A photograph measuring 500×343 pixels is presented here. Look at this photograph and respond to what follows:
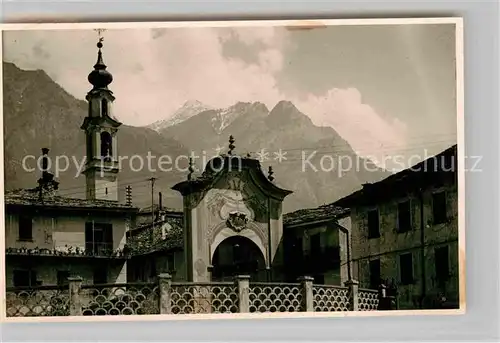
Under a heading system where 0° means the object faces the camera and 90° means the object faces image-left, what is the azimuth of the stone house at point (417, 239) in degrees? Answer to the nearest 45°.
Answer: approximately 45°

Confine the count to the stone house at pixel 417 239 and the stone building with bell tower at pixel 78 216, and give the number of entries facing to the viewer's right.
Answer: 0

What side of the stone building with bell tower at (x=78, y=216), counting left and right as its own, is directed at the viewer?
front
